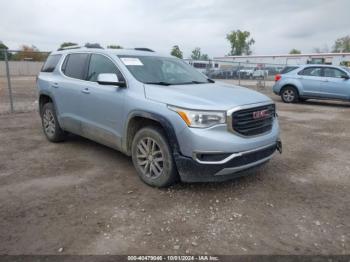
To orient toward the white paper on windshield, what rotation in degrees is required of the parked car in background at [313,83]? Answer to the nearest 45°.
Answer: approximately 90° to its right

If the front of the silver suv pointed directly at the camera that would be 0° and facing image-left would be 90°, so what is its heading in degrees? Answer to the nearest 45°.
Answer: approximately 315°

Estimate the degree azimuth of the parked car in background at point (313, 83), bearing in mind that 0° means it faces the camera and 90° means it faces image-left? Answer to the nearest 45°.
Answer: approximately 270°

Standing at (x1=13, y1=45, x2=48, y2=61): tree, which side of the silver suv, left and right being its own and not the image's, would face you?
back

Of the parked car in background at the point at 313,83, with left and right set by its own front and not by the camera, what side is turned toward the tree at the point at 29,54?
back

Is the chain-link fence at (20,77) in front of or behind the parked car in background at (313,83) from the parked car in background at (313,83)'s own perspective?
behind

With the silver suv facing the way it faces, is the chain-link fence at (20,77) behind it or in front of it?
behind
